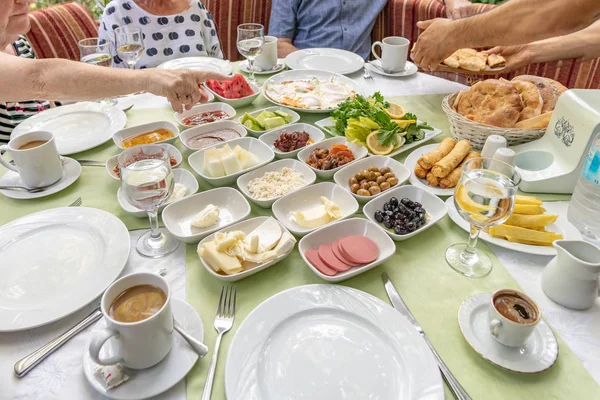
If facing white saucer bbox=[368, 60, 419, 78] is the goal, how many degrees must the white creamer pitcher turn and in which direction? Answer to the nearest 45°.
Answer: approximately 45° to its right

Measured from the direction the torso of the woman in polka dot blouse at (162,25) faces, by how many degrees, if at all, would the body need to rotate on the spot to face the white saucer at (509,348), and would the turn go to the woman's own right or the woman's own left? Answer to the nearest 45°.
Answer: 0° — they already face it

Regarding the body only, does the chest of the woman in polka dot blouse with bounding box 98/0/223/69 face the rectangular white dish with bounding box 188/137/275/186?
yes

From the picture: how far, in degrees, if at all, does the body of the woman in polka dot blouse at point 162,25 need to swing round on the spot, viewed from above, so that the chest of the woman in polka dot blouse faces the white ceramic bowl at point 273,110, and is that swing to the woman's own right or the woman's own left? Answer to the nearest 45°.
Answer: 0° — they already face it

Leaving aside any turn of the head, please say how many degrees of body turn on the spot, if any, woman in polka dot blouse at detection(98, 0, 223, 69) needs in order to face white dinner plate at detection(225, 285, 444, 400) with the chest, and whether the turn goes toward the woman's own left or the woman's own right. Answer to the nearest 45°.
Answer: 0° — they already face it

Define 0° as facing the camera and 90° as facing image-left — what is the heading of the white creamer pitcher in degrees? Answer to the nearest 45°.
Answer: approximately 90°

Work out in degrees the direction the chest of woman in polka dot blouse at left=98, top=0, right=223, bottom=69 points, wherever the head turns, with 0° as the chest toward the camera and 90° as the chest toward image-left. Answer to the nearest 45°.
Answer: approximately 0°

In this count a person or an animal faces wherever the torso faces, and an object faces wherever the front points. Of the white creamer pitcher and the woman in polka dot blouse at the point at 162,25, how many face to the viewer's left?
1

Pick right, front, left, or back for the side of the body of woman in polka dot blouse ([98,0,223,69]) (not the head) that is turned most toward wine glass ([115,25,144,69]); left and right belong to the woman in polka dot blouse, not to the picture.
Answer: front

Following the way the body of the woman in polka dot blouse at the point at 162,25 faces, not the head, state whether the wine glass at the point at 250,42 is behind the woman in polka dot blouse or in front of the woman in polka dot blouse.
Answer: in front

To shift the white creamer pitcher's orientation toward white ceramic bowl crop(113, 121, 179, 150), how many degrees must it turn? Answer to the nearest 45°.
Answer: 0° — it already faces it
